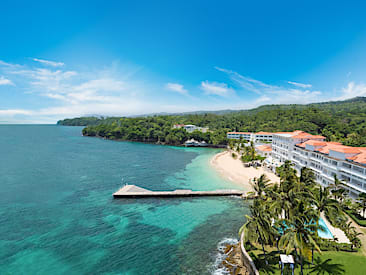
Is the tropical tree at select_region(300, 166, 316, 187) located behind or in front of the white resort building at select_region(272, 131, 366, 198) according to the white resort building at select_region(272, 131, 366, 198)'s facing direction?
in front

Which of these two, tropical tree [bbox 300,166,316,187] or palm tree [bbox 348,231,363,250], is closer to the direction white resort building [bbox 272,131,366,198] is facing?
the tropical tree

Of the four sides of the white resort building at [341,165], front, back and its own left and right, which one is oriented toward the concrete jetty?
front

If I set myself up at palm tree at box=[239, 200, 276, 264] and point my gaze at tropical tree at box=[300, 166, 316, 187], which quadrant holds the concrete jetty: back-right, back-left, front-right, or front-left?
front-left

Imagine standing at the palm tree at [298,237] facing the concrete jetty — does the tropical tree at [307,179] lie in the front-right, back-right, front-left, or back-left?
front-right

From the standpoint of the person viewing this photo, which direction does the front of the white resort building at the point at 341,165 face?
facing the viewer and to the left of the viewer

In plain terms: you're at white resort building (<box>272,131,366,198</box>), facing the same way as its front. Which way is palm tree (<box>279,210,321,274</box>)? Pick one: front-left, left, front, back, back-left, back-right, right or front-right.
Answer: front-left

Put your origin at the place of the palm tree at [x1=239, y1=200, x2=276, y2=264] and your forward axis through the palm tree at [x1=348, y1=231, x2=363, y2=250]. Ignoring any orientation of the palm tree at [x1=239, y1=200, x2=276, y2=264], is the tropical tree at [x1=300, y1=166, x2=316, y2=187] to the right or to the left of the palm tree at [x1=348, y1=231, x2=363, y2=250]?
left

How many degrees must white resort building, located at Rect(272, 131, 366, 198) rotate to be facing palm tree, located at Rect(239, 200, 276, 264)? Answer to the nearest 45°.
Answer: approximately 45° to its left

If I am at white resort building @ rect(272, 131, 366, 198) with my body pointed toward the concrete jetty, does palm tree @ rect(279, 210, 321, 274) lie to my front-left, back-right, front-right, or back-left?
front-left

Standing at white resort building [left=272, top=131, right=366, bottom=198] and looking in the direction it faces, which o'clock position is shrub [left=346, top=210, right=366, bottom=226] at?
The shrub is roughly at 10 o'clock from the white resort building.

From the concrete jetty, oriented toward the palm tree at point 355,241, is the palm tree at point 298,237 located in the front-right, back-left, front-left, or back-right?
front-right

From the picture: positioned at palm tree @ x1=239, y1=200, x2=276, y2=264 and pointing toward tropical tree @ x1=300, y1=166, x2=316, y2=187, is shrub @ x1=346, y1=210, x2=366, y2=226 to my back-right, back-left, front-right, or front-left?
front-right

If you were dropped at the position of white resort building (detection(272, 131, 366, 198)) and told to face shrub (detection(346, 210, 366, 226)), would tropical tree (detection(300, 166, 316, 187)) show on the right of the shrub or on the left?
right

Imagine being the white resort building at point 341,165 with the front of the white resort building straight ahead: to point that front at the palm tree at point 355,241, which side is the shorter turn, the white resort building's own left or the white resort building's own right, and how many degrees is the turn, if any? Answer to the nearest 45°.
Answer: approximately 45° to the white resort building's own left
